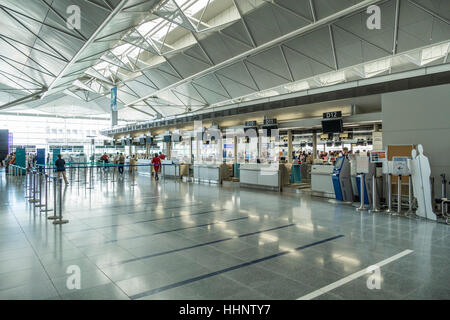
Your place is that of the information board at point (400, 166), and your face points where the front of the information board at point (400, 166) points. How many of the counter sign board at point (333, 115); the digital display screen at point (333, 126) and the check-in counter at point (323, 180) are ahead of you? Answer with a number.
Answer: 0

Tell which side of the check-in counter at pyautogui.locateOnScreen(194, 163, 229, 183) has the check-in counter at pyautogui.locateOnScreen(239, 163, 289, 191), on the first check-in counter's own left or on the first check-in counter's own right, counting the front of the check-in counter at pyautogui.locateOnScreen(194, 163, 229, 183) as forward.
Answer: on the first check-in counter's own left

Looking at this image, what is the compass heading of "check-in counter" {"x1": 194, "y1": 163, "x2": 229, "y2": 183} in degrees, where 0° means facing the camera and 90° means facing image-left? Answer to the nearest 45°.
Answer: approximately 45°

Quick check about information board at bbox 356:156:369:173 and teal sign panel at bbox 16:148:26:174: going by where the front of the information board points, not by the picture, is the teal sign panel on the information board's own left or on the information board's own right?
on the information board's own right

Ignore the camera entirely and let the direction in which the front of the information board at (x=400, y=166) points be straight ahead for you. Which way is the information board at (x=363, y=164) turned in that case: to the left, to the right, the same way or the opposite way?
the same way

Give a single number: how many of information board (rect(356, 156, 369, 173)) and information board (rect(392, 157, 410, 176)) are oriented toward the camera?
2

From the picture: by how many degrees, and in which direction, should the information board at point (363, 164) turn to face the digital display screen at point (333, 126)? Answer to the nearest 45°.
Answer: approximately 180°

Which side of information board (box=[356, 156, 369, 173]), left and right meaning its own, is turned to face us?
front

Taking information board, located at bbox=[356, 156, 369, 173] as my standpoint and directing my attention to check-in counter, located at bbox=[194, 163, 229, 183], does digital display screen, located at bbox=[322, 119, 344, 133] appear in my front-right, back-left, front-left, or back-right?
front-right

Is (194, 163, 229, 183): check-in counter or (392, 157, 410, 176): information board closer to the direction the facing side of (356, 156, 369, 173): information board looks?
the information board

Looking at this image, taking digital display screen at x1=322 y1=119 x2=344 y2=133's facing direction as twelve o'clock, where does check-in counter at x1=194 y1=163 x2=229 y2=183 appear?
The check-in counter is roughly at 2 o'clock from the digital display screen.

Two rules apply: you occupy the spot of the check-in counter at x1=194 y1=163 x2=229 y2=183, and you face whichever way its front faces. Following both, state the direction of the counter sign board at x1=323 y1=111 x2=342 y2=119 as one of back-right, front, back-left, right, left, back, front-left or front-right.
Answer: left

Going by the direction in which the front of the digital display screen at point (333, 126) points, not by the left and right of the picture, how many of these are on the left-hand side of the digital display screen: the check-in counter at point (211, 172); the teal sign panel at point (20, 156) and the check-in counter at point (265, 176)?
0

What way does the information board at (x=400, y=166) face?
toward the camera

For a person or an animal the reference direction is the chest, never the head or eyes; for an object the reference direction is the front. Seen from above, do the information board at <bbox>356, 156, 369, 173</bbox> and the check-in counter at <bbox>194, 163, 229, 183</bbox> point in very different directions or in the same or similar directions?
same or similar directions
